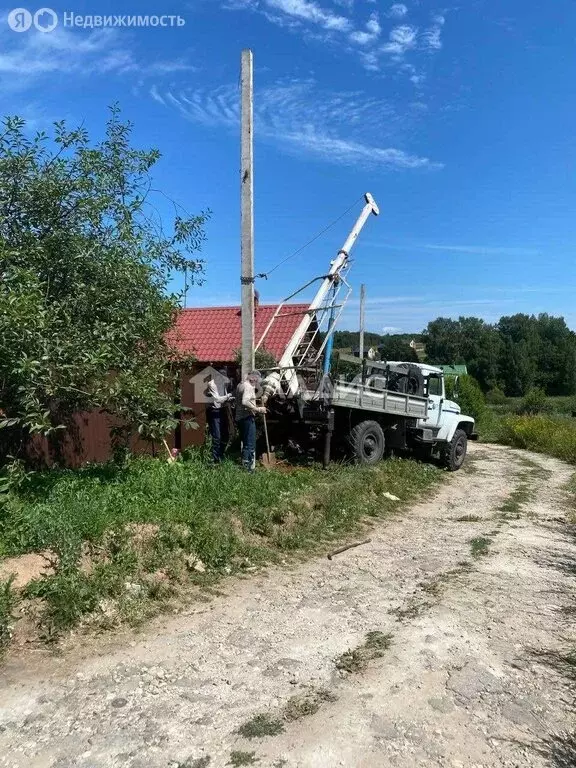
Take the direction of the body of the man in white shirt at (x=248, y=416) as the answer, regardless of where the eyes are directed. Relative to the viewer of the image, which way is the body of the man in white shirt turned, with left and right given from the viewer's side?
facing to the right of the viewer

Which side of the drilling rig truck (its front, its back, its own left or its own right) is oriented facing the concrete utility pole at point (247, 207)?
back

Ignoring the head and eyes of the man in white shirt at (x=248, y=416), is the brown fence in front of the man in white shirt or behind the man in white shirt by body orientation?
behind

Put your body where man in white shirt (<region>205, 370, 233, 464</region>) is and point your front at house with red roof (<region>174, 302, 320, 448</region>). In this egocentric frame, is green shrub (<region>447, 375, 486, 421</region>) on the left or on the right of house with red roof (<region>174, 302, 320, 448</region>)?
right

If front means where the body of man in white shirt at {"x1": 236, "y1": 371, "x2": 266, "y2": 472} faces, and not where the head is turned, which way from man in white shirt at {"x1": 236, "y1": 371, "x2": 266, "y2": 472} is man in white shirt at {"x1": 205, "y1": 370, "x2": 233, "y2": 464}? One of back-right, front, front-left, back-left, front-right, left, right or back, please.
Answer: back-left

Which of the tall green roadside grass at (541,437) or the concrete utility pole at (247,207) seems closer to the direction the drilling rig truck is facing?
the tall green roadside grass
